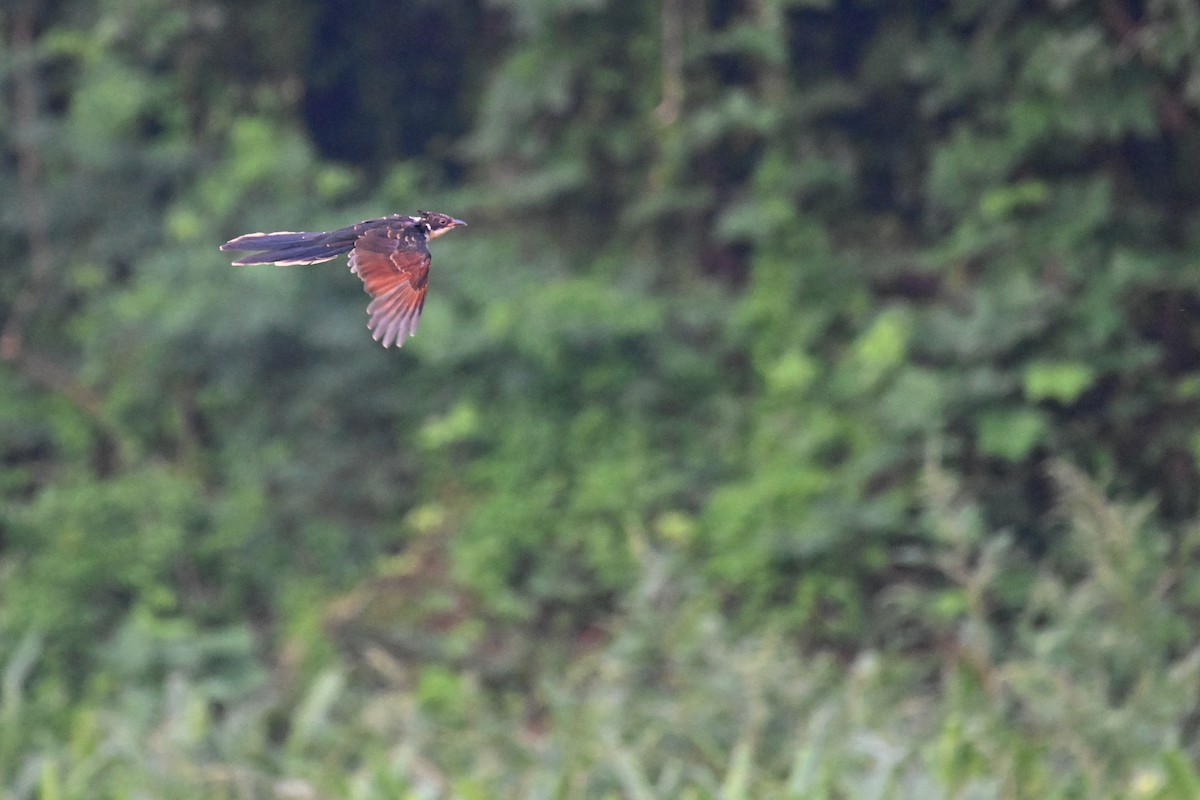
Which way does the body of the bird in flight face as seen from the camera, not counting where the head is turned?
to the viewer's right
